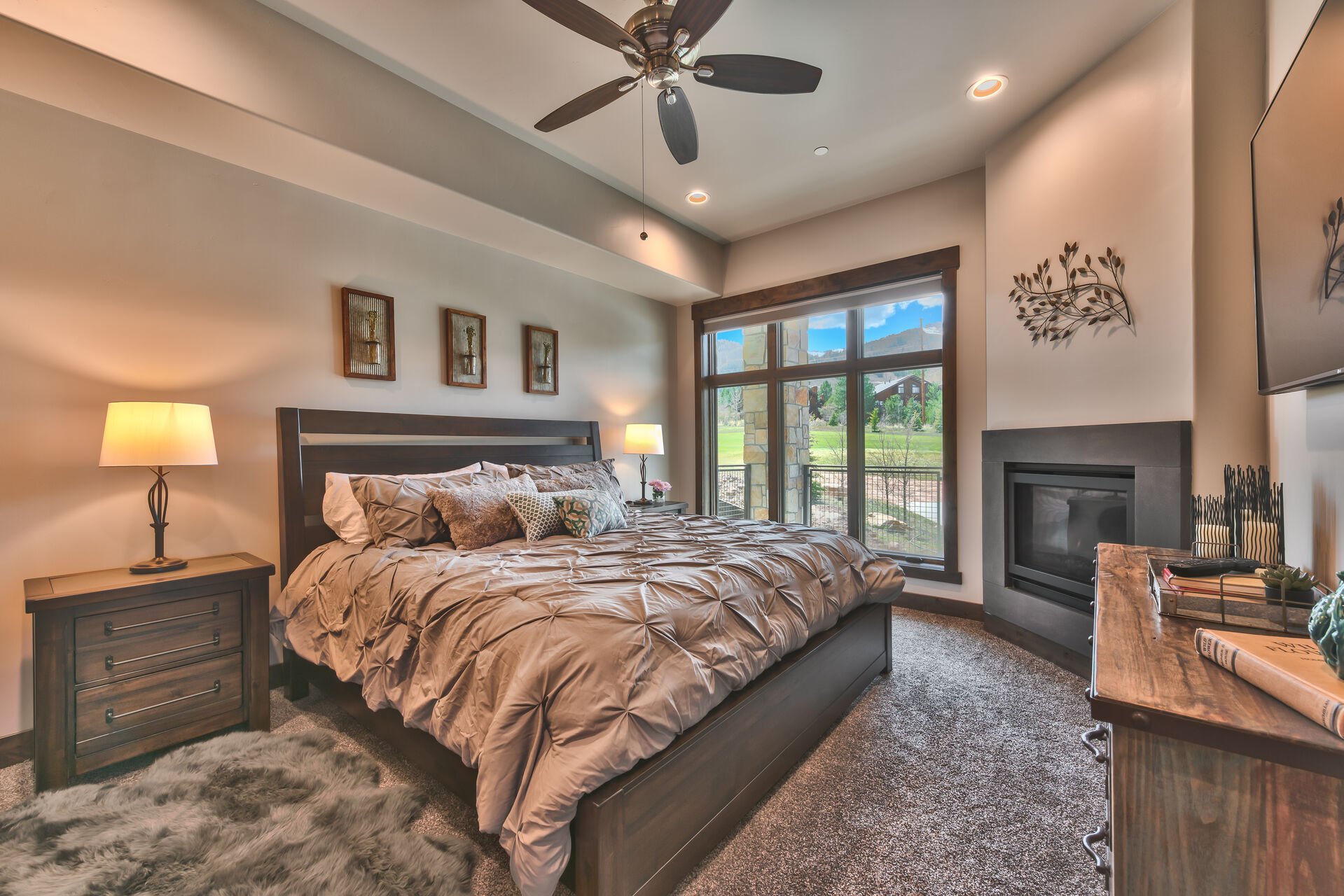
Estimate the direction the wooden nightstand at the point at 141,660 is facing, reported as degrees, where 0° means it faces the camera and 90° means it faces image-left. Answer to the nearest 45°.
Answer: approximately 315°

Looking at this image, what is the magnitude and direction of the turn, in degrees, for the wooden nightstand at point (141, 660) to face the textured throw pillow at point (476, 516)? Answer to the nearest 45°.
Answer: approximately 45° to its left

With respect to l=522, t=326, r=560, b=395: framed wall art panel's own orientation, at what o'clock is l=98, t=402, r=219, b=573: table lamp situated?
The table lamp is roughly at 3 o'clock from the framed wall art panel.

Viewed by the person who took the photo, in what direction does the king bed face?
facing the viewer and to the right of the viewer

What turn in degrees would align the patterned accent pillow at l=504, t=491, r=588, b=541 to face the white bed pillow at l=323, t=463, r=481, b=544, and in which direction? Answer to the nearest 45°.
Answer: approximately 135° to its right

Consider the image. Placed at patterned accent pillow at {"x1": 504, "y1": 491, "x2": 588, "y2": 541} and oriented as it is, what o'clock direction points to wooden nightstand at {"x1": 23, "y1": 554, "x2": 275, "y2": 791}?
The wooden nightstand is roughly at 4 o'clock from the patterned accent pillow.

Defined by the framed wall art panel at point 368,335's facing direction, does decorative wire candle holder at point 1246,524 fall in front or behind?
in front

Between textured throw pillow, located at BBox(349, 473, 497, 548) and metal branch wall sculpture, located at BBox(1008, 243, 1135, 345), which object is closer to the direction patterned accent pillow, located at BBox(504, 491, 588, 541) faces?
the metal branch wall sculpture

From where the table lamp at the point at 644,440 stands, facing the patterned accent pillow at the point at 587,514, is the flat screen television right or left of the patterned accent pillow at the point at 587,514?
left
